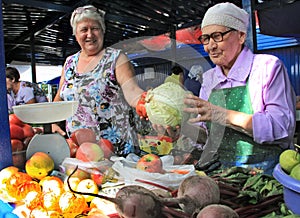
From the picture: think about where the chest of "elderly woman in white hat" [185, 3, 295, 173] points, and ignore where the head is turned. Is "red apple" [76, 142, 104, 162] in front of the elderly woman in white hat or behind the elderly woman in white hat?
in front

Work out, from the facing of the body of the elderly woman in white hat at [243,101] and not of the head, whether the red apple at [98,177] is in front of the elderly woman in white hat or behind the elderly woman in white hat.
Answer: in front

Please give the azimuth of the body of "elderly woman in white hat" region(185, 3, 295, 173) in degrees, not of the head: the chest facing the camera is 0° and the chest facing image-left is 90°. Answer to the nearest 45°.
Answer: approximately 45°

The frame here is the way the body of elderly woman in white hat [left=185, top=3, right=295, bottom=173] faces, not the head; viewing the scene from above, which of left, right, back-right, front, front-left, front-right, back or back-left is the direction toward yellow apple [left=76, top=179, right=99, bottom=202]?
front

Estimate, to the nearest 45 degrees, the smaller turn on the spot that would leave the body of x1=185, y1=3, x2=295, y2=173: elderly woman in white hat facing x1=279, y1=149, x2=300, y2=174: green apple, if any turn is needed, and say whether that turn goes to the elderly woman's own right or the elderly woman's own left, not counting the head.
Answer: approximately 45° to the elderly woman's own left

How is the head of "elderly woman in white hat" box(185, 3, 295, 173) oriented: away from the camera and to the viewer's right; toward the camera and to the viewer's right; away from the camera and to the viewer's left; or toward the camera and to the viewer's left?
toward the camera and to the viewer's left

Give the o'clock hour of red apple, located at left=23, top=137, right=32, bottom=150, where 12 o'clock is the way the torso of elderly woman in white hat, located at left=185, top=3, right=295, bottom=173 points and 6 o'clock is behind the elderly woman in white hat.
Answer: The red apple is roughly at 1 o'clock from the elderly woman in white hat.

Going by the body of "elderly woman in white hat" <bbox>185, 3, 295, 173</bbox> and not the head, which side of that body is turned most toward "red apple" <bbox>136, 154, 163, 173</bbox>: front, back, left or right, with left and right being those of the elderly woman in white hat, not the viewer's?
front

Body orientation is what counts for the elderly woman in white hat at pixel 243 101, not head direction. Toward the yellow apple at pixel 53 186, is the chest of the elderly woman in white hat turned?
yes

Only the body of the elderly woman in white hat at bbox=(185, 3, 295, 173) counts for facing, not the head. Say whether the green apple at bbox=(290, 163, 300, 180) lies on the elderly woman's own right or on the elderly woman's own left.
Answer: on the elderly woman's own left

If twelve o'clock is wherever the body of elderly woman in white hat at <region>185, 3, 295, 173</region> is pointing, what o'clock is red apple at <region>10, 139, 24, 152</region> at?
The red apple is roughly at 1 o'clock from the elderly woman in white hat.

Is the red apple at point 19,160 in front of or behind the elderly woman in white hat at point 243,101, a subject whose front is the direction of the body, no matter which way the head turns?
in front

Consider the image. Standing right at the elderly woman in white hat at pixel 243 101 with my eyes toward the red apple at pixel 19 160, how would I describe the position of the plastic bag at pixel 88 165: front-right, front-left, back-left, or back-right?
front-left

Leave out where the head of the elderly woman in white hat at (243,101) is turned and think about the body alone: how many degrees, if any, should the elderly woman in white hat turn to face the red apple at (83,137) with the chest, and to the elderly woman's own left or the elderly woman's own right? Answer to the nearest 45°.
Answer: approximately 45° to the elderly woman's own right

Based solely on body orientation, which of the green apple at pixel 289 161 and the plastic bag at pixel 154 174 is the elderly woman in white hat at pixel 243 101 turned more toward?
the plastic bag
